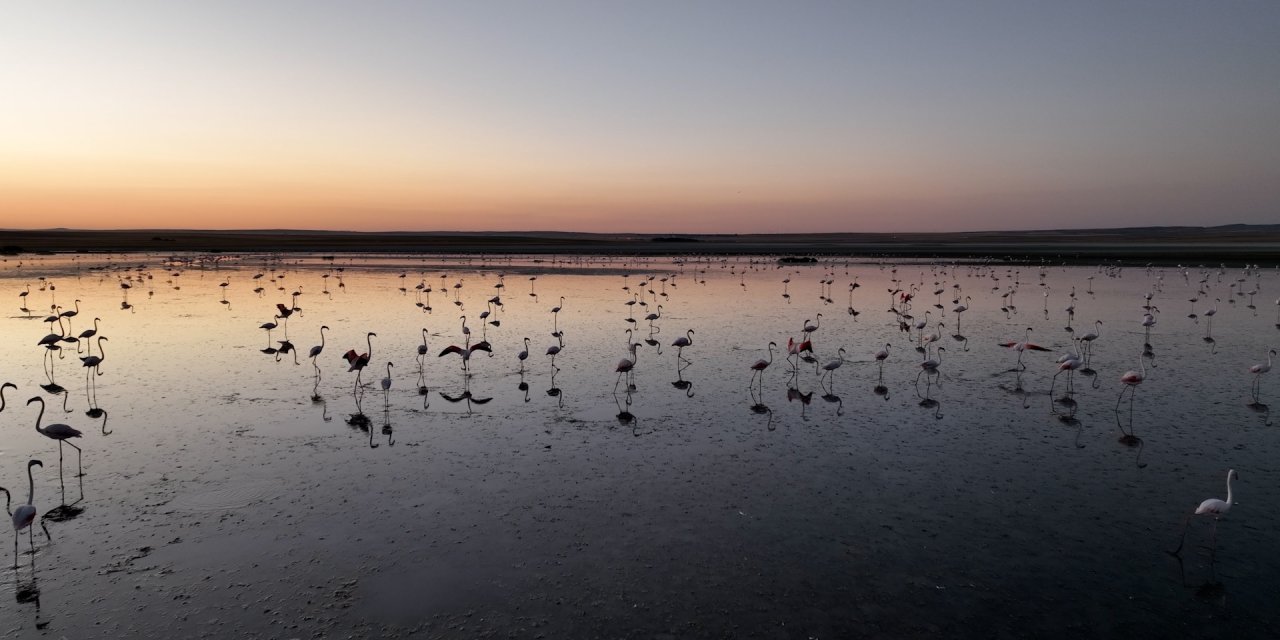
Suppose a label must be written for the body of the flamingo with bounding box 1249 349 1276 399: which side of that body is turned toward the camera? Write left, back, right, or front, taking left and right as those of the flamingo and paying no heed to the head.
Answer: right

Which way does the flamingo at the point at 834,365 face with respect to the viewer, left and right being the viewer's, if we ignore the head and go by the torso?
facing to the right of the viewer

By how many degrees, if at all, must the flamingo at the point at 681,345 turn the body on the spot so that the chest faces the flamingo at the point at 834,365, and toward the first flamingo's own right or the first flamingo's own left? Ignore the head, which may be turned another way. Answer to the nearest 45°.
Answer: approximately 45° to the first flamingo's own right

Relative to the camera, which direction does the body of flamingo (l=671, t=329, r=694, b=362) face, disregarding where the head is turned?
to the viewer's right

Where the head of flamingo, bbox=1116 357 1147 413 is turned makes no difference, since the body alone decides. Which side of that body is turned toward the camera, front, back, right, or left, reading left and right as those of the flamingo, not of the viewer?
right

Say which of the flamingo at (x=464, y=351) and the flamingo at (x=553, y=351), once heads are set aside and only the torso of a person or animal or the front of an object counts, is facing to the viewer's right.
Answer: the flamingo at (x=553, y=351)

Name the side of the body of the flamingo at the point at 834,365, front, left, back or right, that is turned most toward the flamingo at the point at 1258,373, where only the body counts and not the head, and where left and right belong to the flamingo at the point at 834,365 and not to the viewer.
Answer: front

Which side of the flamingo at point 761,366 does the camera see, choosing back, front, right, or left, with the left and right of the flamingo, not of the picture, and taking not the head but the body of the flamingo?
right

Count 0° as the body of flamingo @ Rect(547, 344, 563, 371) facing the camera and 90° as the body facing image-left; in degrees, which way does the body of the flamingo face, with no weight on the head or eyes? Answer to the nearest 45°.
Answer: approximately 270°
